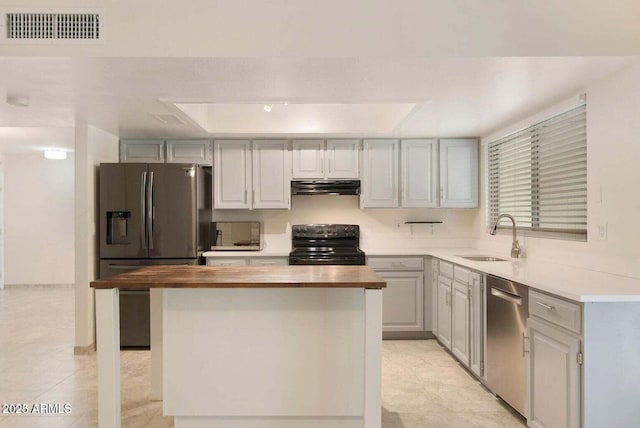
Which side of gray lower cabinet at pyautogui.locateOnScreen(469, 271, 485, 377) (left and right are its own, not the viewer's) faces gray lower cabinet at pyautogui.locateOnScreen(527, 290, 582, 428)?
left

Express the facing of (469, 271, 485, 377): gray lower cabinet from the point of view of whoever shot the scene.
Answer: facing to the left of the viewer

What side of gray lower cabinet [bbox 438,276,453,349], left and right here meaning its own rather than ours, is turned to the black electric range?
front

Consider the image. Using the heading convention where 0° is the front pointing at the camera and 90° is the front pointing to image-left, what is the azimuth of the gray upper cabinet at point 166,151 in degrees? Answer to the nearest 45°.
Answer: approximately 0°

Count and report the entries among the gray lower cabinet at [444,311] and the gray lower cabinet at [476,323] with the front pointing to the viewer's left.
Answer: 2

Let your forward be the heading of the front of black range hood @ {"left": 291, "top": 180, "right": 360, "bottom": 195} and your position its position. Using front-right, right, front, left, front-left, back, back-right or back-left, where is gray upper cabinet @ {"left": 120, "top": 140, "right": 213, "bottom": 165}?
right

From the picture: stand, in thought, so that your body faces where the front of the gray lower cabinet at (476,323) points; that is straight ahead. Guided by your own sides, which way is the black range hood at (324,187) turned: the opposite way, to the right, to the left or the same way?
to the left

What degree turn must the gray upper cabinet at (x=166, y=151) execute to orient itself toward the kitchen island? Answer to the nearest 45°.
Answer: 0° — it already faces it

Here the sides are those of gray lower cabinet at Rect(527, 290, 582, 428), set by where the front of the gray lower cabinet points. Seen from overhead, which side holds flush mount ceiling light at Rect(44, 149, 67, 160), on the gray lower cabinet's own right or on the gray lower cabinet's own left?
on the gray lower cabinet's own right

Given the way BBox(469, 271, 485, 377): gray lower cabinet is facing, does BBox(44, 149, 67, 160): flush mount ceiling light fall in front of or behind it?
in front

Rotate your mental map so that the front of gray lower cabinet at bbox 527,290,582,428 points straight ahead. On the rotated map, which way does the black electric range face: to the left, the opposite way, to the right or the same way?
to the left

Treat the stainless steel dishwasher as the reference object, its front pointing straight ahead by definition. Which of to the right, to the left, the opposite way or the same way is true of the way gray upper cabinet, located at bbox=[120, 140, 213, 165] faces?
to the left
